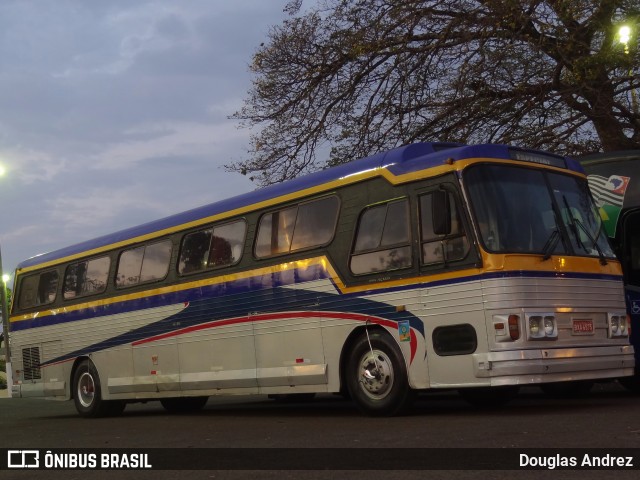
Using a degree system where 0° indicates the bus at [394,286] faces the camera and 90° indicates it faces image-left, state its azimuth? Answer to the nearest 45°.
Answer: approximately 315°
